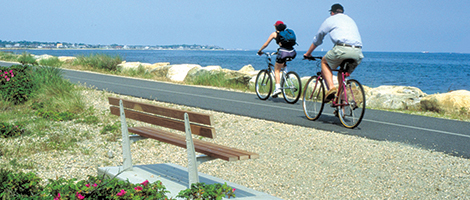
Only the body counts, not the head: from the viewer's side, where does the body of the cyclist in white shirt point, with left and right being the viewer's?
facing away from the viewer and to the left of the viewer

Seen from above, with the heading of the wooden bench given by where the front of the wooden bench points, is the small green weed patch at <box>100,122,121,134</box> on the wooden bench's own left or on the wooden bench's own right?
on the wooden bench's own left

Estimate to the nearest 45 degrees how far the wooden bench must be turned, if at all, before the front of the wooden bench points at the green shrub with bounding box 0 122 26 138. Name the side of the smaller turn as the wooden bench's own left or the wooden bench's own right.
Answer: approximately 90° to the wooden bench's own left

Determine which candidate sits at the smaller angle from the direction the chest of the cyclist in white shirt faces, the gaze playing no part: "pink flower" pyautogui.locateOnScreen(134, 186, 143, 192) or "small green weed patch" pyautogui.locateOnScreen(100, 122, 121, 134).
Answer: the small green weed patch

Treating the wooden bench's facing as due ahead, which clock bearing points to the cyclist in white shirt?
The cyclist in white shirt is roughly at 12 o'clock from the wooden bench.

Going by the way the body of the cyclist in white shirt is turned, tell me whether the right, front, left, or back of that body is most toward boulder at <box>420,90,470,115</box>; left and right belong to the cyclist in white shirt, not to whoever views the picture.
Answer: right

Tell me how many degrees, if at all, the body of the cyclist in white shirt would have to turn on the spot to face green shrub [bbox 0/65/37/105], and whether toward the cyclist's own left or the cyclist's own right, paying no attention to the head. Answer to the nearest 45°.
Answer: approximately 45° to the cyclist's own left

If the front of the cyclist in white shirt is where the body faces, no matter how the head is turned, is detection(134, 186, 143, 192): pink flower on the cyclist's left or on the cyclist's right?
on the cyclist's left

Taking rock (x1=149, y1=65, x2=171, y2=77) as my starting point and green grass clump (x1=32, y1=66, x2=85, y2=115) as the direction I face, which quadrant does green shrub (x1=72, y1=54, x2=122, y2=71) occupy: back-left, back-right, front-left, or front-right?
back-right

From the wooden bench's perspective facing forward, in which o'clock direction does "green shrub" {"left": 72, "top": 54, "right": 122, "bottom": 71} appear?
The green shrub is roughly at 10 o'clock from the wooden bench.
